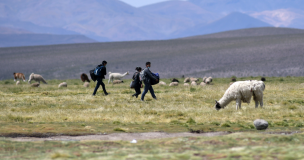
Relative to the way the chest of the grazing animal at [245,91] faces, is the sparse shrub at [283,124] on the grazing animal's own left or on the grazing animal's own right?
on the grazing animal's own left

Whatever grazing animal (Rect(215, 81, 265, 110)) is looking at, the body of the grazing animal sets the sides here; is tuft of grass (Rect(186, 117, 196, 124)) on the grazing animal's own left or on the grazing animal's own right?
on the grazing animal's own left

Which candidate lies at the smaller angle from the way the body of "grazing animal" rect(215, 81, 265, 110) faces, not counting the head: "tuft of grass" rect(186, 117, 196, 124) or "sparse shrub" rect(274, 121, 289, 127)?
the tuft of grass

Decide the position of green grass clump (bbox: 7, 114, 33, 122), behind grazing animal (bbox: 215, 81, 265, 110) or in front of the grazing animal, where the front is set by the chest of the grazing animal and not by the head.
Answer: in front

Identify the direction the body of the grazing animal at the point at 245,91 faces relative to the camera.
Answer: to the viewer's left
